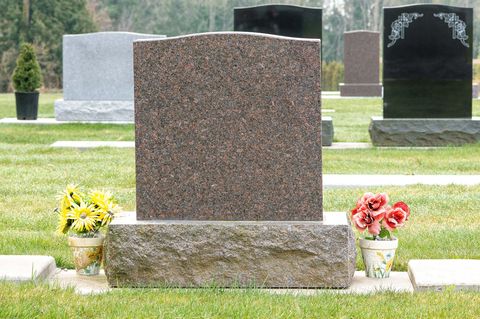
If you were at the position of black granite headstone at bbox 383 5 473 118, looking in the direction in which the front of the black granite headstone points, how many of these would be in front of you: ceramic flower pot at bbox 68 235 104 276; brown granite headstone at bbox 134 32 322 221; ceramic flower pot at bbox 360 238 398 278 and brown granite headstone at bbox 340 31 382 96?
3

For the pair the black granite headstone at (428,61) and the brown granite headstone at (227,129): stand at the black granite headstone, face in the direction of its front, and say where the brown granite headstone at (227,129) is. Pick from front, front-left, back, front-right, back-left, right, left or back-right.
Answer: front

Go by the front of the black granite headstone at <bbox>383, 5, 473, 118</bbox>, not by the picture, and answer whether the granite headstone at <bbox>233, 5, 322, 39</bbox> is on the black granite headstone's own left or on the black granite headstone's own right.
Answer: on the black granite headstone's own right

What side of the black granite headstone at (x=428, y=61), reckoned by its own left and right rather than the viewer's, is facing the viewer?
front

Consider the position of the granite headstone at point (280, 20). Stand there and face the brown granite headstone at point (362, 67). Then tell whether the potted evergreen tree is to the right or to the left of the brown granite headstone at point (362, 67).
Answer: left

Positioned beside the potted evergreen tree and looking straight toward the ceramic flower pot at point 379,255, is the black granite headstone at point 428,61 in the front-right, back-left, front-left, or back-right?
front-left

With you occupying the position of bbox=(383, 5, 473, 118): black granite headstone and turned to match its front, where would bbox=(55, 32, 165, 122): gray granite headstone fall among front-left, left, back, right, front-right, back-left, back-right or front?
back-right

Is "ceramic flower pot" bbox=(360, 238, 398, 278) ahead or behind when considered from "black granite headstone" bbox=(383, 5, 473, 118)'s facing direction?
ahead

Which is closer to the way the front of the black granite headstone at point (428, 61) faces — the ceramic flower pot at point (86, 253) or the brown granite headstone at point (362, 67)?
the ceramic flower pot

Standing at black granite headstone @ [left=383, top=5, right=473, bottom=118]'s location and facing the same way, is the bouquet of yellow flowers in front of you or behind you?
in front

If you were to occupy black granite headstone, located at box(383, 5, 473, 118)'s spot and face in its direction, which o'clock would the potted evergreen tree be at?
The potted evergreen tree is roughly at 4 o'clock from the black granite headstone.

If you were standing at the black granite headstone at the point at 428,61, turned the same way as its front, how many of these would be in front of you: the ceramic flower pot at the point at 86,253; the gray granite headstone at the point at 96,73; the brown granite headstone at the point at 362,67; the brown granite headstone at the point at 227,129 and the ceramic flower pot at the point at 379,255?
3

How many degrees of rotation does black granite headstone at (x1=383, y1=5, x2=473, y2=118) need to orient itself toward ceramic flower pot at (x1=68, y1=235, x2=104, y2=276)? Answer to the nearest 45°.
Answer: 0° — it already faces it

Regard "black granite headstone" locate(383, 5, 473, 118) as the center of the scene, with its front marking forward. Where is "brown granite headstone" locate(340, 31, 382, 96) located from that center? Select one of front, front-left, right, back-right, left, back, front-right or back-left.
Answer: back
